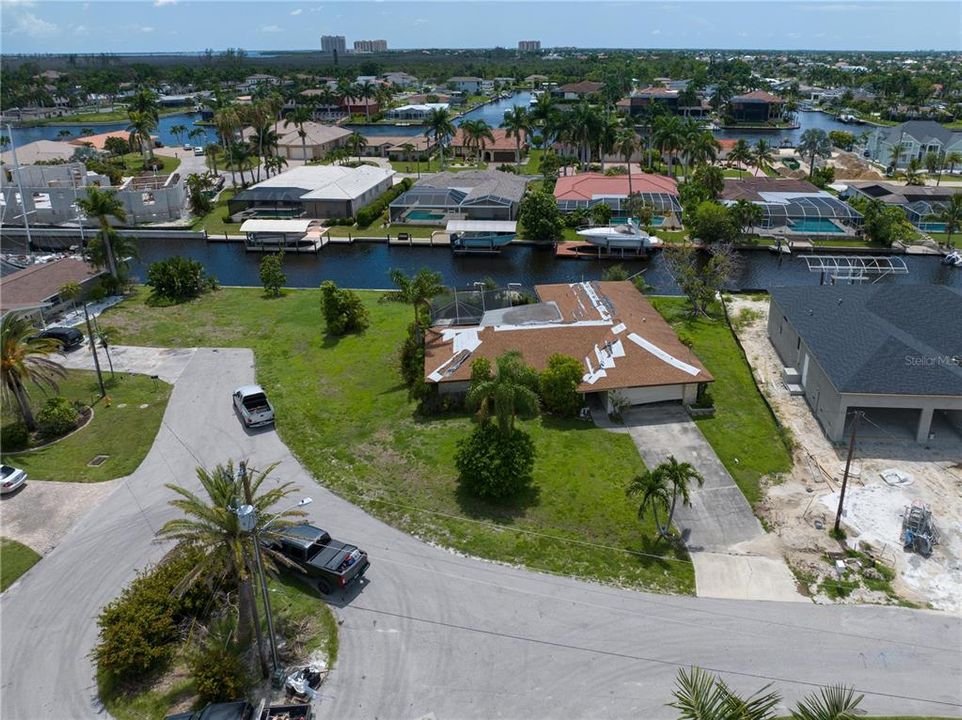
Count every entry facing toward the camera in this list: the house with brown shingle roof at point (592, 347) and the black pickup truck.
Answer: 1

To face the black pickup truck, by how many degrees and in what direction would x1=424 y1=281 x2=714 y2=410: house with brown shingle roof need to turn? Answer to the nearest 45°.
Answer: approximately 45° to its right

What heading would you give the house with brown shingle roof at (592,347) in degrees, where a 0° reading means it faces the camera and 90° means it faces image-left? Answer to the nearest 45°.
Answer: approximately 0°

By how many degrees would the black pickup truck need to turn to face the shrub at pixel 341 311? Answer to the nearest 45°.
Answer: approximately 45° to its right

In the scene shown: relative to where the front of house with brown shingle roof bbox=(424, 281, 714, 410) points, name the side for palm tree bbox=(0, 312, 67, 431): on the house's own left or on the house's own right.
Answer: on the house's own right

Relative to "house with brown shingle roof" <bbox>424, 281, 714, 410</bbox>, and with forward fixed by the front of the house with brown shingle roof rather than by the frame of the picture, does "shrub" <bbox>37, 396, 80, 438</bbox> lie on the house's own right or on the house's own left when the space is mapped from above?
on the house's own right

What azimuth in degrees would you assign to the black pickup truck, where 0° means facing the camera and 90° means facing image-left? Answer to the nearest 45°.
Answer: approximately 135°

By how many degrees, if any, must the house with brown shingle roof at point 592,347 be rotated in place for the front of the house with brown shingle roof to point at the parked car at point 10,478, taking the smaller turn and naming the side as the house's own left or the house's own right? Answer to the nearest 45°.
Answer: approximately 45° to the house's own right

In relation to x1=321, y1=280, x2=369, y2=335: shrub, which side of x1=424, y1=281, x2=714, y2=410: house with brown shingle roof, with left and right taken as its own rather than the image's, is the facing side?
right

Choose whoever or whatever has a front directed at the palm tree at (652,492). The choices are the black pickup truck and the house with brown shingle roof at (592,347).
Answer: the house with brown shingle roof

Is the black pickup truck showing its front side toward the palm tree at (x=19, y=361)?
yes

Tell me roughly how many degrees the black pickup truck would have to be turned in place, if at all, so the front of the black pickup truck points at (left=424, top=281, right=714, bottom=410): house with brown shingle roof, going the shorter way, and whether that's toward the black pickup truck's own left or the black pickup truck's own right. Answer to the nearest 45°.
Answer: approximately 90° to the black pickup truck's own right
